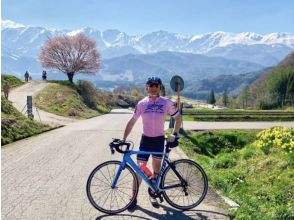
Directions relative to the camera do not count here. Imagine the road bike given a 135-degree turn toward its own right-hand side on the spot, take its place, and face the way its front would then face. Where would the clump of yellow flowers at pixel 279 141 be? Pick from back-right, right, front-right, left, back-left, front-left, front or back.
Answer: front

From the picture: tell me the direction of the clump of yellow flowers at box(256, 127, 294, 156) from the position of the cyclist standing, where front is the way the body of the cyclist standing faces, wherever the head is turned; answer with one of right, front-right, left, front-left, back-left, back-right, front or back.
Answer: back-left

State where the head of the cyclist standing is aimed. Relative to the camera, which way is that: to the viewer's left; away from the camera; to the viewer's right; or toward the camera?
toward the camera

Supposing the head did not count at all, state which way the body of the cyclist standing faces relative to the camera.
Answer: toward the camera

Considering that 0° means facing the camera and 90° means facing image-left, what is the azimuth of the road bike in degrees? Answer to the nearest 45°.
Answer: approximately 90°
